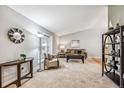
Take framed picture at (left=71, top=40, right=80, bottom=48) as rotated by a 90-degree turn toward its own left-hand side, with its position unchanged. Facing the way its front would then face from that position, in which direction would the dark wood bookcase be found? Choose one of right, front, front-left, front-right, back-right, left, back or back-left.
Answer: right

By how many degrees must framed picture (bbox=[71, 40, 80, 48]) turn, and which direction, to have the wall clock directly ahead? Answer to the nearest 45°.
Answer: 0° — it already faces it

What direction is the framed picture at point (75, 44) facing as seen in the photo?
toward the camera
